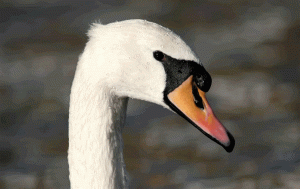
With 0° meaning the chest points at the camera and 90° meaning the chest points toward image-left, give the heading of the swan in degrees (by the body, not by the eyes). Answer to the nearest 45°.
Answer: approximately 270°
